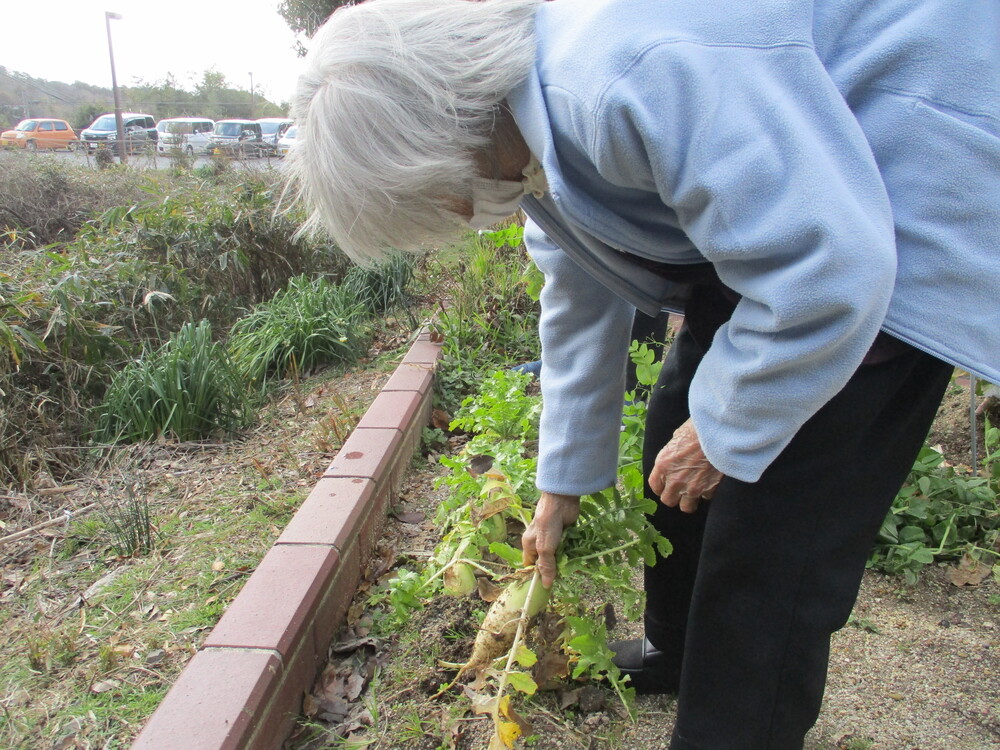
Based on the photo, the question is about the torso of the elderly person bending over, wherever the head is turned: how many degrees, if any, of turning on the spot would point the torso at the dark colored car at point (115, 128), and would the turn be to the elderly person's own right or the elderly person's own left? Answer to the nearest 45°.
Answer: approximately 45° to the elderly person's own right

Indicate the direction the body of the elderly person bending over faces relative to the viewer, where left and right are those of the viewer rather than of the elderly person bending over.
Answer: facing to the left of the viewer

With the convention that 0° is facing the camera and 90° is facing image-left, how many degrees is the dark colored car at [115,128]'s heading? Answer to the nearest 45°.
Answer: approximately 45°

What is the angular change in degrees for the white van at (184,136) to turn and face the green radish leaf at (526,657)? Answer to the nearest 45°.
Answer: approximately 45° to its left

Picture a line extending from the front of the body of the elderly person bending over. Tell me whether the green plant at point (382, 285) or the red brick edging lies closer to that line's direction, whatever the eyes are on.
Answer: the red brick edging

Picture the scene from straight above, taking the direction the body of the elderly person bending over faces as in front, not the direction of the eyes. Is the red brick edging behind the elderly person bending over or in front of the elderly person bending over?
in front

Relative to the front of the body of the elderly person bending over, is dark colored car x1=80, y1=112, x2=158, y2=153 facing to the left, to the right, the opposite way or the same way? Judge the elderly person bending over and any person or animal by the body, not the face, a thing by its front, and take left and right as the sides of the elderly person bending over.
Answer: to the left
